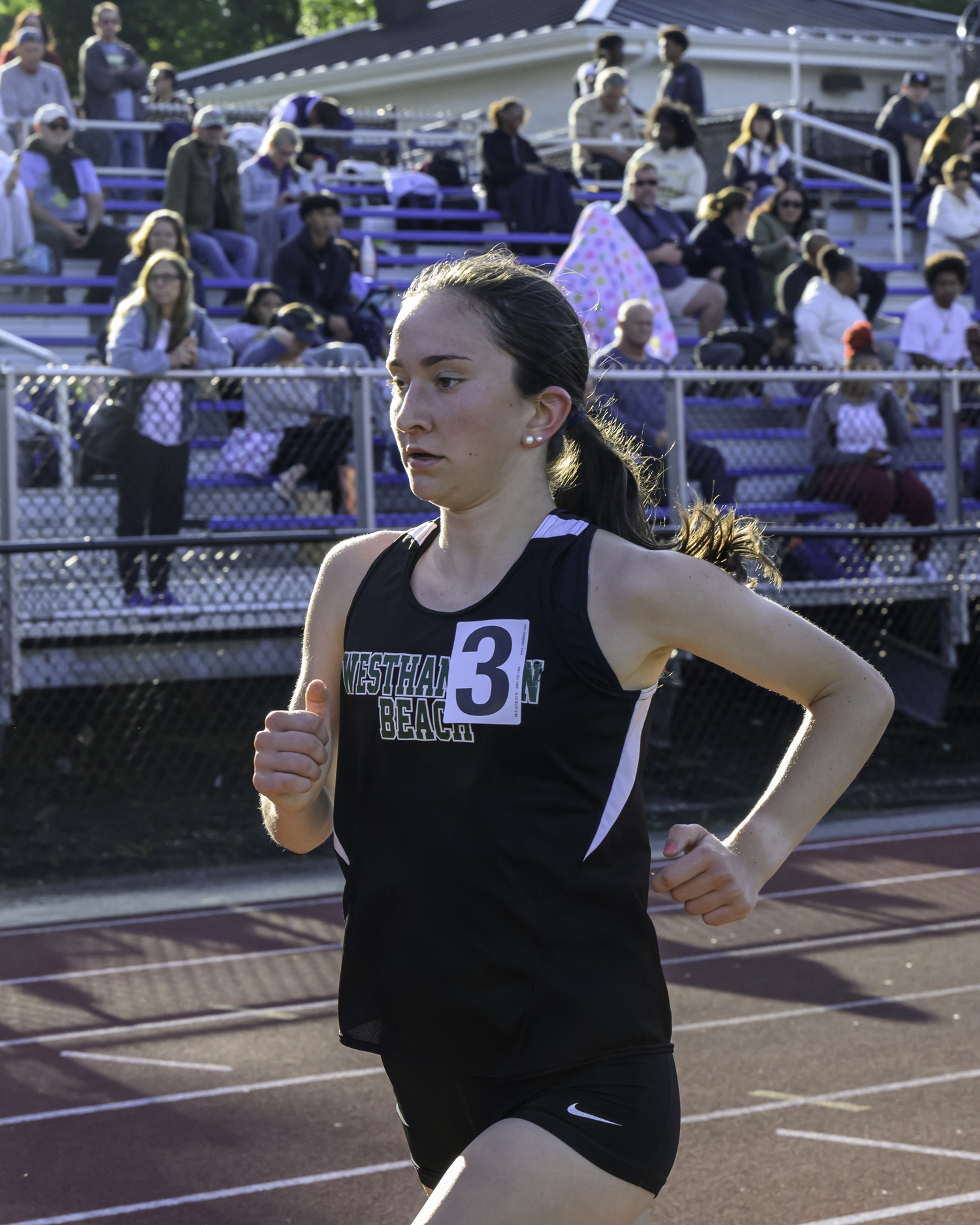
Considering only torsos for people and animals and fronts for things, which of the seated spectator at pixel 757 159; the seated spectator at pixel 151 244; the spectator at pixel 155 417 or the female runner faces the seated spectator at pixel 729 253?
the seated spectator at pixel 757 159

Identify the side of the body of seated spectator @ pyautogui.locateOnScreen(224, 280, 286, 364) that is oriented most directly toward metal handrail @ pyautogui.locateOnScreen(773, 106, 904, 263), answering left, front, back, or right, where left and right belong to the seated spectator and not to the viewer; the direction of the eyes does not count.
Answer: left

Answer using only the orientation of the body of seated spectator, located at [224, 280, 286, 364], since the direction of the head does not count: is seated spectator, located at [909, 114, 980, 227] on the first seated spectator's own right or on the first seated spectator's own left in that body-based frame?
on the first seated spectator's own left

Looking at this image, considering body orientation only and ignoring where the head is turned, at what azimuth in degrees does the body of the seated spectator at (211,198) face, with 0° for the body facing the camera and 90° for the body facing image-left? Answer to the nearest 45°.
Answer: approximately 315°

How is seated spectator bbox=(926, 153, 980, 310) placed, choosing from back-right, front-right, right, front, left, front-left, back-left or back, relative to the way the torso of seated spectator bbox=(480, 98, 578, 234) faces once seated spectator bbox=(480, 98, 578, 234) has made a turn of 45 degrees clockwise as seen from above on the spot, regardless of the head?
left

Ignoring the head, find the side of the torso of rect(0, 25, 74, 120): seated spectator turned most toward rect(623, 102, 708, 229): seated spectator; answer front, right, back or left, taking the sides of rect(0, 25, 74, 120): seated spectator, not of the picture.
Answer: left

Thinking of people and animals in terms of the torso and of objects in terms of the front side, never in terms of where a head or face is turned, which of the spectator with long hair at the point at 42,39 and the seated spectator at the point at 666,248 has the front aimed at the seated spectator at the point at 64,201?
the spectator with long hair at the point at 42,39

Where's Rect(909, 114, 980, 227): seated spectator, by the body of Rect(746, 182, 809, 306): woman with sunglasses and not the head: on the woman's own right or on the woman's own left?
on the woman's own left

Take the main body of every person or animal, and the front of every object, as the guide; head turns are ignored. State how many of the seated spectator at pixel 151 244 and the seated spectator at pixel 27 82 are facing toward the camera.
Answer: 2
